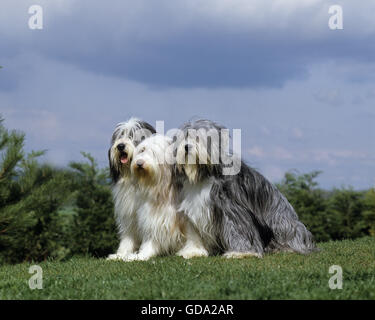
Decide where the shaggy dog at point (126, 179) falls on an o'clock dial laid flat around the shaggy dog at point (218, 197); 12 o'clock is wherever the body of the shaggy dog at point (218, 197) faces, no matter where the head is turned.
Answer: the shaggy dog at point (126, 179) is roughly at 2 o'clock from the shaggy dog at point (218, 197).

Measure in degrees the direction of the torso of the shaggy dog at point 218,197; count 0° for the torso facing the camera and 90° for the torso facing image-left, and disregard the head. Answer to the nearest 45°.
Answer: approximately 45°

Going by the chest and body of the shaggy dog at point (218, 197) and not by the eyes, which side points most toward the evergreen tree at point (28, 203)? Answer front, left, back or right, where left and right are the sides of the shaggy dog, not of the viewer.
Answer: right

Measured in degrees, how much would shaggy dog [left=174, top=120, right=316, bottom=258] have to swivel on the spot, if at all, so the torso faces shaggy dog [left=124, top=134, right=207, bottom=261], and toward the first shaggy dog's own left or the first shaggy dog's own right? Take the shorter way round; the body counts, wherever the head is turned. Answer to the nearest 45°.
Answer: approximately 45° to the first shaggy dog's own right

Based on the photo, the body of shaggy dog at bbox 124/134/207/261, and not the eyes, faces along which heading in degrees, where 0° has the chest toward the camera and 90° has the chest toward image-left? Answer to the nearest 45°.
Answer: approximately 45°

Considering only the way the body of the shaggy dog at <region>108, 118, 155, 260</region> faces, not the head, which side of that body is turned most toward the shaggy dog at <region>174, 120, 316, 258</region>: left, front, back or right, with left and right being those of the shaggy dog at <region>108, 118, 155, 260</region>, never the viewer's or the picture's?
left

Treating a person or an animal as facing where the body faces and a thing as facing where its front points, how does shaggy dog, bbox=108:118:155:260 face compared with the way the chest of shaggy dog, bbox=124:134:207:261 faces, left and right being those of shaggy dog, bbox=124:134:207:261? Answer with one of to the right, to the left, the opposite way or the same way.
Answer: the same way

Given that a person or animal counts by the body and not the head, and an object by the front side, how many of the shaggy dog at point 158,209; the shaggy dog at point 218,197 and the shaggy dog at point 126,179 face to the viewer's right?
0

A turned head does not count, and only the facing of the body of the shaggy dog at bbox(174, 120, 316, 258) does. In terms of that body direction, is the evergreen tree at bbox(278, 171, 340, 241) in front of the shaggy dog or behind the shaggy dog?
behind

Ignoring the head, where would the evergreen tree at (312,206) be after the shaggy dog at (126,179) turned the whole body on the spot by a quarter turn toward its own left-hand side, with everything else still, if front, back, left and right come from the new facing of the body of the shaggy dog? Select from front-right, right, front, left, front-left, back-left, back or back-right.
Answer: left

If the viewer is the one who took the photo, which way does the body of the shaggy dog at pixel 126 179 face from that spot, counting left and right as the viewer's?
facing the viewer and to the left of the viewer

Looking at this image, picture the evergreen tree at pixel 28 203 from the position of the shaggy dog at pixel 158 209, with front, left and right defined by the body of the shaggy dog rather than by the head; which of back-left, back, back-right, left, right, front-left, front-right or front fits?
right

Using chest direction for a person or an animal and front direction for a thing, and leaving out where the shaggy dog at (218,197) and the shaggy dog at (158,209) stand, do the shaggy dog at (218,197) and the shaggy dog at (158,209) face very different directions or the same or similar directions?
same or similar directions

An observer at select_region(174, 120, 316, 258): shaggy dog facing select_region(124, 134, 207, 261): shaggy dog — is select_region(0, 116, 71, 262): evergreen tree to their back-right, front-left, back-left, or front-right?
front-right
